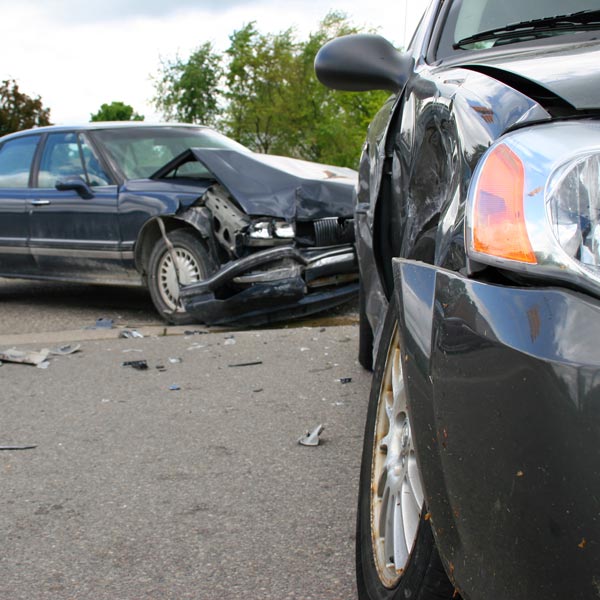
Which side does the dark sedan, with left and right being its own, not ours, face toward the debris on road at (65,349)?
right

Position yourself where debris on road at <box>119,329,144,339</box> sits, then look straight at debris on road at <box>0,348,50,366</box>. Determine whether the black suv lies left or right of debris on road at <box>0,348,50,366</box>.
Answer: left

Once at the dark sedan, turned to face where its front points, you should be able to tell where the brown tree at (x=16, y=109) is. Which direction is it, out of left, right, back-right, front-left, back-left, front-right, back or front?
back-left

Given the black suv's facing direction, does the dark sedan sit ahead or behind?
behind

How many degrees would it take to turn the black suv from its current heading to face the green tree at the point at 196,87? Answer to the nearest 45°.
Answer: approximately 180°

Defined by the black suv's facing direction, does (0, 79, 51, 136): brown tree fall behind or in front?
behind

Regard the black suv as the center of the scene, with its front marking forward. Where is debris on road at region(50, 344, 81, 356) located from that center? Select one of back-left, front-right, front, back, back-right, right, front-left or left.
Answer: back-right

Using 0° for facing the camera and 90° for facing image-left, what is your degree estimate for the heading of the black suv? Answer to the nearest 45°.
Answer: approximately 0°

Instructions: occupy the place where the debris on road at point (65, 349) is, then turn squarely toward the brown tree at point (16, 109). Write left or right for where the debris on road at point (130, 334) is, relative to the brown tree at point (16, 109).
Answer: right

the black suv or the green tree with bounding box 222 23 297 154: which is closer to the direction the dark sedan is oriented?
the black suv
